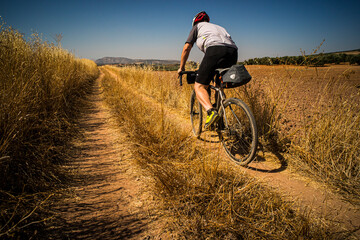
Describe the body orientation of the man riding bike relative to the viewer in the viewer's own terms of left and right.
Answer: facing away from the viewer and to the left of the viewer

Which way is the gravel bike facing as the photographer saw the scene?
facing away from the viewer and to the left of the viewer
